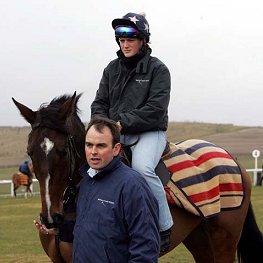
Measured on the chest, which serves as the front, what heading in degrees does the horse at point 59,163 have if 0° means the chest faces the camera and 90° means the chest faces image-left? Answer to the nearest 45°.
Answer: approximately 45°

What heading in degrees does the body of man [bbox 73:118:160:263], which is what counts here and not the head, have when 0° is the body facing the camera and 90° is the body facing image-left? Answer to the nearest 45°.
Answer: approximately 45°

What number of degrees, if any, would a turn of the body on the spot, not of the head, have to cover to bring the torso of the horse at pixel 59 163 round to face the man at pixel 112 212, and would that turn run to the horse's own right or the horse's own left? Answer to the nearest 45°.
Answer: approximately 90° to the horse's own left
